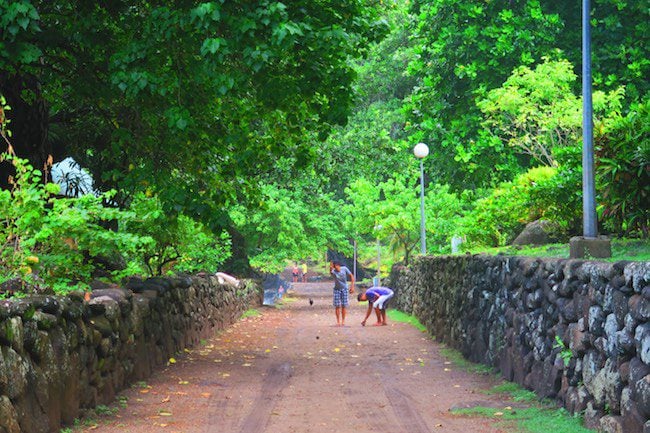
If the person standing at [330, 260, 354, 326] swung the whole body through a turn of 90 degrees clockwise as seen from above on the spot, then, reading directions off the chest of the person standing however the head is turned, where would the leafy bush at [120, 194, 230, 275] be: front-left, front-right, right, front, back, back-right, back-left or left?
front-left

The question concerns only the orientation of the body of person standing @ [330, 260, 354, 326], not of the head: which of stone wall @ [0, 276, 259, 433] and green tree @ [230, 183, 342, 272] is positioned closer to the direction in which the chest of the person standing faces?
the stone wall

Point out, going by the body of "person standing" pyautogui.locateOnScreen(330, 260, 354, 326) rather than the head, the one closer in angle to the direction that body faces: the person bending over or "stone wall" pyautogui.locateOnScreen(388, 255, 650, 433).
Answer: the stone wall

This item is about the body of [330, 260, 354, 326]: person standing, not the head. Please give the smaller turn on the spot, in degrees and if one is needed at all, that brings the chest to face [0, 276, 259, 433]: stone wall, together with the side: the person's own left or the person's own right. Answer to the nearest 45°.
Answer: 0° — they already face it

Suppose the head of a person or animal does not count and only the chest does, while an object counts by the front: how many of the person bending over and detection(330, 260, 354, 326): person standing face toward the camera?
1

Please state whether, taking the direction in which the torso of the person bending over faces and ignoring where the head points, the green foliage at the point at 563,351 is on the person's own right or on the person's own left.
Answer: on the person's own left

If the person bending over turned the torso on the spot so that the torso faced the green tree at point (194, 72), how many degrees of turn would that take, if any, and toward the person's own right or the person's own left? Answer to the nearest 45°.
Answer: approximately 90° to the person's own left

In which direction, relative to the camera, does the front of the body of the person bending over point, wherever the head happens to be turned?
to the viewer's left

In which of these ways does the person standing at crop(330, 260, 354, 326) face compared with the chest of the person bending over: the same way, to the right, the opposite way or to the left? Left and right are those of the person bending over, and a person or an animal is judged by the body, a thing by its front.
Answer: to the left

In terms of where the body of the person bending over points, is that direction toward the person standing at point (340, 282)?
yes

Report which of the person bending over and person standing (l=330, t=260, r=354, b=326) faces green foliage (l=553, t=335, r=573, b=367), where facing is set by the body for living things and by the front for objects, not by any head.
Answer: the person standing

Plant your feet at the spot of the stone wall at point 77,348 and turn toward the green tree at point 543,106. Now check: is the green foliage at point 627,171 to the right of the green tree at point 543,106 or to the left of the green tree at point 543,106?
right
